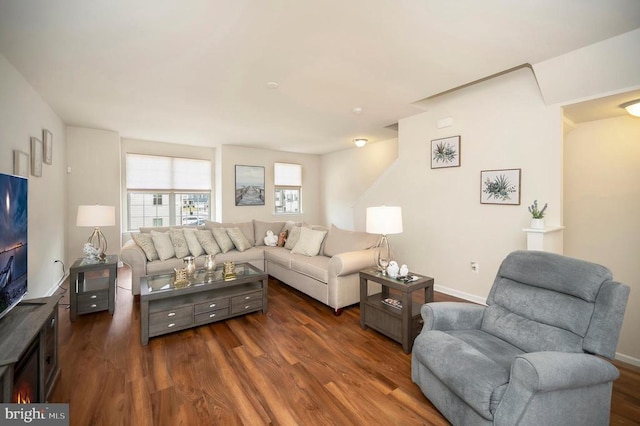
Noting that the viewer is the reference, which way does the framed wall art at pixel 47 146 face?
facing to the right of the viewer

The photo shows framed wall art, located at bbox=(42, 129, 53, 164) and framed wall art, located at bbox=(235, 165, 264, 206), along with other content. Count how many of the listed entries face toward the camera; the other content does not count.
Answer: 1

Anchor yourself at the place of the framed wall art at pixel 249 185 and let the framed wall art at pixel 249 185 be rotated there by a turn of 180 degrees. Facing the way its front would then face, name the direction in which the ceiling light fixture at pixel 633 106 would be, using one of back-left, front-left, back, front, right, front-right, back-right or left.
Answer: back-right

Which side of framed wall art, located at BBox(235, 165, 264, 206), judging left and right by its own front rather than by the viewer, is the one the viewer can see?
front

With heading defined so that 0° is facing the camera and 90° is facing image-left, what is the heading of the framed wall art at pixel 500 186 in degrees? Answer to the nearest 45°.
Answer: approximately 45°

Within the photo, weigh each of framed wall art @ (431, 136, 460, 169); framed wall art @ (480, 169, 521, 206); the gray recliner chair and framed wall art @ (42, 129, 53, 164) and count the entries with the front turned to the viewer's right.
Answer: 1

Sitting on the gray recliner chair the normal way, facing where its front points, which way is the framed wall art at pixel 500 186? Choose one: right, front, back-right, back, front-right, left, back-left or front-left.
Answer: back-right

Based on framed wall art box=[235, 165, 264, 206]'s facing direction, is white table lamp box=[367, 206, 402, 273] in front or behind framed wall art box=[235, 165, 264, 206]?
in front

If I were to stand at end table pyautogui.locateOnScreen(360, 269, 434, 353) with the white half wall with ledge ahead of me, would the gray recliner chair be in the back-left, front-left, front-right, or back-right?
front-right

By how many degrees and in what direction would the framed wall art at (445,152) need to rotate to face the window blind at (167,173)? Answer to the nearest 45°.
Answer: approximately 45° to its right

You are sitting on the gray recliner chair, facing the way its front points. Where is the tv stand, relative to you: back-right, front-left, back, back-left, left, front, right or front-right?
front

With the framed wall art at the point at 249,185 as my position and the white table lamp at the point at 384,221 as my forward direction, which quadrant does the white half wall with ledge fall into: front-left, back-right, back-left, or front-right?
front-left

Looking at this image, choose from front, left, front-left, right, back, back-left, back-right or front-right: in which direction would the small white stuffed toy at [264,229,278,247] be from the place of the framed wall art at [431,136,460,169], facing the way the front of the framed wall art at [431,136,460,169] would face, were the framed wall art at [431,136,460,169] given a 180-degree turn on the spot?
back-left
